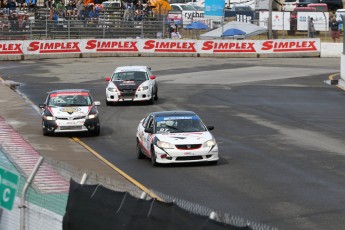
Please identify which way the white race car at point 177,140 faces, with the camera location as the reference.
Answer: facing the viewer and to the right of the viewer

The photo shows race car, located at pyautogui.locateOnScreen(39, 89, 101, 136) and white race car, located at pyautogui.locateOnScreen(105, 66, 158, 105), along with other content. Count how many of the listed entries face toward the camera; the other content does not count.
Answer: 2

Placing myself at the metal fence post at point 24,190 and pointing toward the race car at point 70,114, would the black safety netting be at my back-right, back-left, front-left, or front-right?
back-right

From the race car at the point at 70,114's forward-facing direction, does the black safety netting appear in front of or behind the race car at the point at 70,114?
in front

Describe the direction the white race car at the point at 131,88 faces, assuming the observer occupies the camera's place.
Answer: facing the viewer

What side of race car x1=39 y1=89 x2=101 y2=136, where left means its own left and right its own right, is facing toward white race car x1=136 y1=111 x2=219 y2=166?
front

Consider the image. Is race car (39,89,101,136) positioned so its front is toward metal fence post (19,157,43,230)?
yes

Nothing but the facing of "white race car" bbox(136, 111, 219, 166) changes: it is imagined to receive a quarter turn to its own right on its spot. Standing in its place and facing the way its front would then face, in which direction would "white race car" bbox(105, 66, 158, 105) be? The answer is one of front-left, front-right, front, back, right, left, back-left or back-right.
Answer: back-right

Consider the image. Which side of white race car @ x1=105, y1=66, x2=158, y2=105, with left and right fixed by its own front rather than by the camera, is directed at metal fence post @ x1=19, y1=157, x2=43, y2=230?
front

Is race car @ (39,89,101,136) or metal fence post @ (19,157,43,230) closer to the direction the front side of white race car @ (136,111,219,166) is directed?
the metal fence post

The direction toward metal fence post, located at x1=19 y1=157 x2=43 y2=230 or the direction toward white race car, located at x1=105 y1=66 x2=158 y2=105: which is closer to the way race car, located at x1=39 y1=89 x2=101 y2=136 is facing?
the metal fence post

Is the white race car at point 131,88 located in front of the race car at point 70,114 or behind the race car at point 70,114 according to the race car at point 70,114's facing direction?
behind

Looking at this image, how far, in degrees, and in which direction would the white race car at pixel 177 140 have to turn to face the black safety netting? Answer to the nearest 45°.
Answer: approximately 45° to its right

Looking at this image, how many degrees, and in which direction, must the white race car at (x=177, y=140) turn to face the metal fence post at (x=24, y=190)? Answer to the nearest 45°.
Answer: approximately 45° to its right

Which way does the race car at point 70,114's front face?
toward the camera
